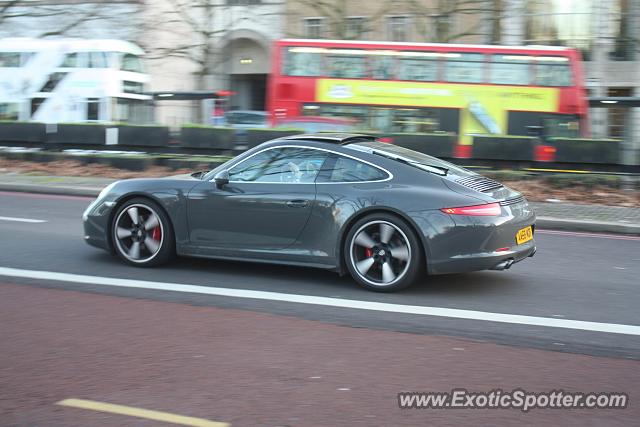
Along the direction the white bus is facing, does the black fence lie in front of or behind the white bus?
in front

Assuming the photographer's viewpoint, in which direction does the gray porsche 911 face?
facing away from the viewer and to the left of the viewer

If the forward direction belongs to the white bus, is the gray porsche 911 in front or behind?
in front

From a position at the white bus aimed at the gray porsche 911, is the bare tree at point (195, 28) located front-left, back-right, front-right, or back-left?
back-left

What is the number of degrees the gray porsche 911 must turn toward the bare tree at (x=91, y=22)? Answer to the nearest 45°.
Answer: approximately 45° to its right

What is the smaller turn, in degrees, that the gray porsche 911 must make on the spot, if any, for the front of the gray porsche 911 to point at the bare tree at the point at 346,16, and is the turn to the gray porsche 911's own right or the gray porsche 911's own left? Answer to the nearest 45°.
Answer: approximately 45° to the gray porsche 911's own right

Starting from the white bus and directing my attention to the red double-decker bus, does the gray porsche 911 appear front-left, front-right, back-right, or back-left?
front-right

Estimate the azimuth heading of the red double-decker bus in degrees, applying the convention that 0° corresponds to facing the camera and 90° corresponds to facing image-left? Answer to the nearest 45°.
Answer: approximately 270°

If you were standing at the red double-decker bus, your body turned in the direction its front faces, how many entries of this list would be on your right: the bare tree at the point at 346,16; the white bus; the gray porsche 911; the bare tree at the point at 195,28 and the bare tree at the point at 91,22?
1

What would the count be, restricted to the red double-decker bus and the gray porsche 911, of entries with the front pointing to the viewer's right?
1
